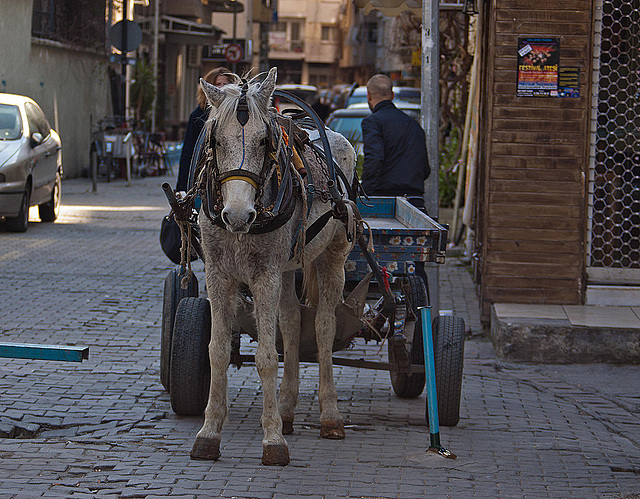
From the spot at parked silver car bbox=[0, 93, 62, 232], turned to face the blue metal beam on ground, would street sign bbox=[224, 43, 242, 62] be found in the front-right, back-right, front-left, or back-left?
back-left

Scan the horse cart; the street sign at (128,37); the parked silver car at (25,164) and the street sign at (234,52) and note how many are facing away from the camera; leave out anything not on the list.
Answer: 1

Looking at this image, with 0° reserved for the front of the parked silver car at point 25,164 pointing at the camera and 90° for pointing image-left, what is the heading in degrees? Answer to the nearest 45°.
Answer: approximately 45°

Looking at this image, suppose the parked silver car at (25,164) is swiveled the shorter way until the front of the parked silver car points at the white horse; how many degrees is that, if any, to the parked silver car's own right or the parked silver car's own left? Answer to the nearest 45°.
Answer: approximately 45° to the parked silver car's own left

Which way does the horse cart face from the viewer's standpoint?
toward the camera

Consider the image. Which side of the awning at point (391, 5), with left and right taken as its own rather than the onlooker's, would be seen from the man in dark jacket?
left

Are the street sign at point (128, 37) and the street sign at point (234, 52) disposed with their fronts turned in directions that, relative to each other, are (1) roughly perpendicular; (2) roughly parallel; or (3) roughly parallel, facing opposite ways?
roughly parallel, facing opposite ways

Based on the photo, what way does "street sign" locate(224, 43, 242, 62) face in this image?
toward the camera

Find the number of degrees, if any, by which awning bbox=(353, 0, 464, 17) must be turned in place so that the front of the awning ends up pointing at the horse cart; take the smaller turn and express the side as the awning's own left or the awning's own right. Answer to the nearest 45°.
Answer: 0° — it already faces it

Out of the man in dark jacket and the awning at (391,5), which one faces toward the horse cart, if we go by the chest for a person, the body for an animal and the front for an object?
the awning

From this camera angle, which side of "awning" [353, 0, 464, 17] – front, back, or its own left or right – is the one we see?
front

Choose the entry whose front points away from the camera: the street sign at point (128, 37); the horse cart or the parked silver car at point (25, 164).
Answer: the street sign

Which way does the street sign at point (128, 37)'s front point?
away from the camera

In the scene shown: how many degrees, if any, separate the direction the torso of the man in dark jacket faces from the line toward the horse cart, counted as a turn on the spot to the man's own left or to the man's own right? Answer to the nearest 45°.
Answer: approximately 135° to the man's own left

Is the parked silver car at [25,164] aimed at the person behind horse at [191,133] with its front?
no

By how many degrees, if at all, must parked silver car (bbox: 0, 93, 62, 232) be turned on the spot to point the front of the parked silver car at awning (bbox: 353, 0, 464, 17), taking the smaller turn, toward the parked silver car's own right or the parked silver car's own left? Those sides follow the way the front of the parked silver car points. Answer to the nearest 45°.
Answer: approximately 90° to the parked silver car's own left

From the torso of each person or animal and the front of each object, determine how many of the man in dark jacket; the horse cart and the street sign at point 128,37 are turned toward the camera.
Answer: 1

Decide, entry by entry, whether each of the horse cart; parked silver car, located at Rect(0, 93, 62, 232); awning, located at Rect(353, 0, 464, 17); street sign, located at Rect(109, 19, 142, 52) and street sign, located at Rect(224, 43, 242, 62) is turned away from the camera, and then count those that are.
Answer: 1

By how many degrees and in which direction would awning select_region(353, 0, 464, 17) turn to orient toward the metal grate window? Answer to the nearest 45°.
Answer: approximately 45° to its left
